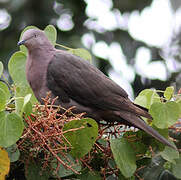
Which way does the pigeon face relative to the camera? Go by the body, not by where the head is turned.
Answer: to the viewer's left

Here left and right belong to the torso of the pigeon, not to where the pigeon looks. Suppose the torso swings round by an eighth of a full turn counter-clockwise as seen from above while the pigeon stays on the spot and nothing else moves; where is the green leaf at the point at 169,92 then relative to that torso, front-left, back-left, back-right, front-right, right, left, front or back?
left

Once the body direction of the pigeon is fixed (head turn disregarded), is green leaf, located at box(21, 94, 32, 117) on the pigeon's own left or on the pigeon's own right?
on the pigeon's own left

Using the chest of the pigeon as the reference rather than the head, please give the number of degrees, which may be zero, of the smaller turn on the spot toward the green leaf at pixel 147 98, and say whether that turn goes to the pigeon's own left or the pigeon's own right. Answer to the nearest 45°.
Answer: approximately 135° to the pigeon's own left

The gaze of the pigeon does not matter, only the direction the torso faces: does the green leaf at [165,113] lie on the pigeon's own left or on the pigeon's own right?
on the pigeon's own left

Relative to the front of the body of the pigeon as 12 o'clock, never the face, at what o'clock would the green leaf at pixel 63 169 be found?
The green leaf is roughly at 9 o'clock from the pigeon.

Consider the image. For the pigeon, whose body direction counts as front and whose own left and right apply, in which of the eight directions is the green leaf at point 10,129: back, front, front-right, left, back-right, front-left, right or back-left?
front

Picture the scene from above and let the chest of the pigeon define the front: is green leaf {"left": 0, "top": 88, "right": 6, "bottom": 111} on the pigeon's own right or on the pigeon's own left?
on the pigeon's own left
